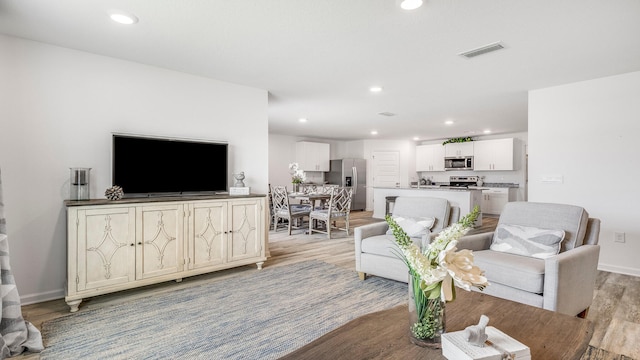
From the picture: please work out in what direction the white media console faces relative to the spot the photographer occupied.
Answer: facing the viewer and to the right of the viewer

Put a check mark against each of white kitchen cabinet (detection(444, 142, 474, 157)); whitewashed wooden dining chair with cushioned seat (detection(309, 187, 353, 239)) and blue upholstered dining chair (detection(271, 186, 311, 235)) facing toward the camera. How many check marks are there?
1

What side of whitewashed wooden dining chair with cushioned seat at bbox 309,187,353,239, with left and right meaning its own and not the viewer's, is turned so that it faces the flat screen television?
left

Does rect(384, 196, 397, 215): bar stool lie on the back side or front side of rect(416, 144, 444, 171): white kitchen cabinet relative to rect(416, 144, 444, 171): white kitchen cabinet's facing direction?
on the front side

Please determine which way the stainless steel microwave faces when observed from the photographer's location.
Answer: facing the viewer

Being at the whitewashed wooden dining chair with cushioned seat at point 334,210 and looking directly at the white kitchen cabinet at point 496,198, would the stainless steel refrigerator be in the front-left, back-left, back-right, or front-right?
front-left

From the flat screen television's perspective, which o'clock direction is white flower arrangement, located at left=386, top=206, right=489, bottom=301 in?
The white flower arrangement is roughly at 1 o'clock from the flat screen television.

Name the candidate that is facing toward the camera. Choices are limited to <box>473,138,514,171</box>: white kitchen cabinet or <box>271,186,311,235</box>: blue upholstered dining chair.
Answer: the white kitchen cabinet

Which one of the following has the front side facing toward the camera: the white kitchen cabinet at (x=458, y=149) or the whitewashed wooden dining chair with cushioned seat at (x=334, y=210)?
the white kitchen cabinet

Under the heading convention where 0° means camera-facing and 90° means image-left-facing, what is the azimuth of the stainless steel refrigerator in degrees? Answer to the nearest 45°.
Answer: approximately 315°

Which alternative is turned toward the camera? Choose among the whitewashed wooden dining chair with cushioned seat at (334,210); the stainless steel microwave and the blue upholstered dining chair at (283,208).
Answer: the stainless steel microwave

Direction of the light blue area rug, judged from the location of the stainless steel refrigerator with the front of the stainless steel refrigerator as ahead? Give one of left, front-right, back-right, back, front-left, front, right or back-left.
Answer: front-right

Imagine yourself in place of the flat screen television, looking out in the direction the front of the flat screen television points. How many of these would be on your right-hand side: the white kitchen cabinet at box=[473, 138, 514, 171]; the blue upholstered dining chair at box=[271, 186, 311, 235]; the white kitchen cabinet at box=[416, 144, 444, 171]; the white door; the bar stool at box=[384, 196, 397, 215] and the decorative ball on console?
1

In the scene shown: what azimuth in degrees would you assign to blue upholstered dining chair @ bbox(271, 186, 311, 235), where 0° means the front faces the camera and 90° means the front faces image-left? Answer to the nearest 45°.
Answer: approximately 225°

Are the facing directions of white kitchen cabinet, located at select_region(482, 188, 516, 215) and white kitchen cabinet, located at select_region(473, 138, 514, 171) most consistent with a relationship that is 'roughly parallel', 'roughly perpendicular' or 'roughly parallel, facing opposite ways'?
roughly parallel

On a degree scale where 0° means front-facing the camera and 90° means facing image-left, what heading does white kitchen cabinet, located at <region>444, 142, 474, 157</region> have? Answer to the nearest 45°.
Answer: approximately 0°

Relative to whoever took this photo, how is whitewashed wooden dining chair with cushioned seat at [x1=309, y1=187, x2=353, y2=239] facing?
facing away from the viewer and to the left of the viewer

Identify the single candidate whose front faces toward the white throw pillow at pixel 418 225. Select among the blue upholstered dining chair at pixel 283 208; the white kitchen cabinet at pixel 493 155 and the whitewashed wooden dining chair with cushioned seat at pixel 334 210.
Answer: the white kitchen cabinet

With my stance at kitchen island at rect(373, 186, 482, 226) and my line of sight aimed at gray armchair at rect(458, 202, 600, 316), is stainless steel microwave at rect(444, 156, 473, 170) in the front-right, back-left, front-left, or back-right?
back-left

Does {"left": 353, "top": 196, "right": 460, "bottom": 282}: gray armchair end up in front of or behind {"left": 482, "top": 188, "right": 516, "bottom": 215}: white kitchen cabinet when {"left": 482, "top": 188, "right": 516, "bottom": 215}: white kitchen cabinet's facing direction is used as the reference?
in front

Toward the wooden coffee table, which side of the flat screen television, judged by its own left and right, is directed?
front
